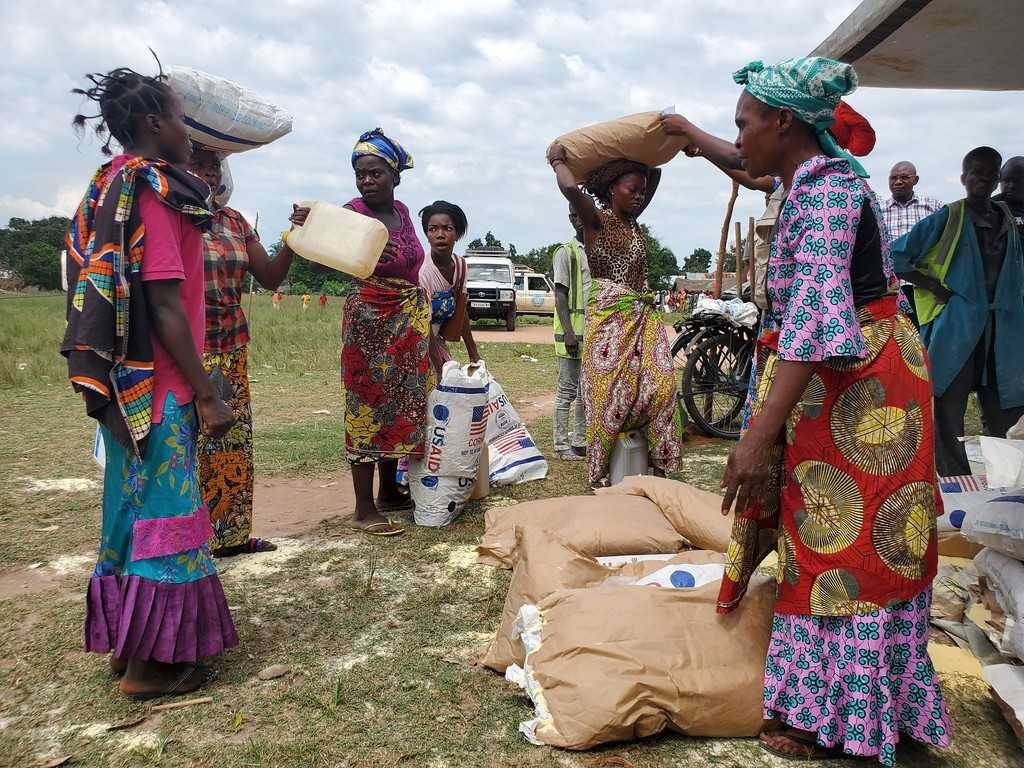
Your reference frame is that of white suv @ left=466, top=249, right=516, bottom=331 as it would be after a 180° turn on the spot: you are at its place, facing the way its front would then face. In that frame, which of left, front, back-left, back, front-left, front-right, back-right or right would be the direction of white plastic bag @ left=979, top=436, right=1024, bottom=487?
back

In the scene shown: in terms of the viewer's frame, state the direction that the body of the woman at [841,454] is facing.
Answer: to the viewer's left

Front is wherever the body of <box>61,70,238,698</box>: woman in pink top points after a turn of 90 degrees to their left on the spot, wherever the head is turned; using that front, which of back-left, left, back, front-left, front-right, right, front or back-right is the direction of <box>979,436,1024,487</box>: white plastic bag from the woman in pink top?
right

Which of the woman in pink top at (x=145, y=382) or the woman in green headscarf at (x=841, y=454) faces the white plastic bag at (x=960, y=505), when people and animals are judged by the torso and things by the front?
the woman in pink top

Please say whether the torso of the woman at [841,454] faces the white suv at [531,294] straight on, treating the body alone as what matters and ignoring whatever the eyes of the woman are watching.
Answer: no

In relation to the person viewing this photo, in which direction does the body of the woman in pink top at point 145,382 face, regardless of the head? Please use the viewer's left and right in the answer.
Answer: facing to the right of the viewer

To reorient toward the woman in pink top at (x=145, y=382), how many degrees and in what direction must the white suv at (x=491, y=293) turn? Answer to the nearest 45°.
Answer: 0° — it already faces them

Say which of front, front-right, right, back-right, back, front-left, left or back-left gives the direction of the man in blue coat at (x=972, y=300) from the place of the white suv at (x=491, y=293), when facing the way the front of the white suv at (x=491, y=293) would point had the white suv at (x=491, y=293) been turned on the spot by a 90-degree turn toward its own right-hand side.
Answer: left

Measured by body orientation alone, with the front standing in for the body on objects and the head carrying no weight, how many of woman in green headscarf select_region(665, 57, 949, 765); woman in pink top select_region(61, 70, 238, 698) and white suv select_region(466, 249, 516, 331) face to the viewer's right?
1

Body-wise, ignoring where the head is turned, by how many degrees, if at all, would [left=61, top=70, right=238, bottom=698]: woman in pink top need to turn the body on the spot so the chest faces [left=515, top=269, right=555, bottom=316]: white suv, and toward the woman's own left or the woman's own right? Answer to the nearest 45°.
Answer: approximately 45° to the woman's own left

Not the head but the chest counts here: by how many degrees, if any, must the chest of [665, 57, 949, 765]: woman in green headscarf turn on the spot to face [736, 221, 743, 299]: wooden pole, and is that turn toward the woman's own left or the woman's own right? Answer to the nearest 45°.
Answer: approximately 90° to the woman's own right

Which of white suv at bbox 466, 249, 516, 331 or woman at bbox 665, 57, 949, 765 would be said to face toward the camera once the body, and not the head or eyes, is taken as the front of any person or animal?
the white suv

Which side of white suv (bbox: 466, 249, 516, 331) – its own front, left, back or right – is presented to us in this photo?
front

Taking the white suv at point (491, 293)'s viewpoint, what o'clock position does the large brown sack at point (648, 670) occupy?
The large brown sack is roughly at 12 o'clock from the white suv.

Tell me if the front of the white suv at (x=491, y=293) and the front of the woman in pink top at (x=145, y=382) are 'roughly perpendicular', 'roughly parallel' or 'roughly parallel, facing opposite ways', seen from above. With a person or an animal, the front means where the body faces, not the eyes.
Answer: roughly perpendicular

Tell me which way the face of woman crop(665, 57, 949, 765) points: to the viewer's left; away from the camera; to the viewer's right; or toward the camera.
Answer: to the viewer's left

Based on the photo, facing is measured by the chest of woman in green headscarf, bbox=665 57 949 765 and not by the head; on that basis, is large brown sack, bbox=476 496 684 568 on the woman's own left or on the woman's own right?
on the woman's own right

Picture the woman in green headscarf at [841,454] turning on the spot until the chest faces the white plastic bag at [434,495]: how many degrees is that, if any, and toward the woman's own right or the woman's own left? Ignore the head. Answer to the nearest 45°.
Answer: approximately 45° to the woman's own right

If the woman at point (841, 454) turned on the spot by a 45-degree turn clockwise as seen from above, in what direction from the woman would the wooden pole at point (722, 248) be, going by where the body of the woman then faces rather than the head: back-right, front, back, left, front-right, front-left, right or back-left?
front-right

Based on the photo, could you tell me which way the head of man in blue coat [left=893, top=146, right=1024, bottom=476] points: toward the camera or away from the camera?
toward the camera

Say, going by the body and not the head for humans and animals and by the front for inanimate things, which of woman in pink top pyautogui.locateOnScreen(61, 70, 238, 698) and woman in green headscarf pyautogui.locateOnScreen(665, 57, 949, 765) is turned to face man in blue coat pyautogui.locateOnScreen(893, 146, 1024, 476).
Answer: the woman in pink top

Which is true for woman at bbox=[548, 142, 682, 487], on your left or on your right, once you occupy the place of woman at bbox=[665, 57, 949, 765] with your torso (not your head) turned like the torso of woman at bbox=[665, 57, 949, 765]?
on your right
